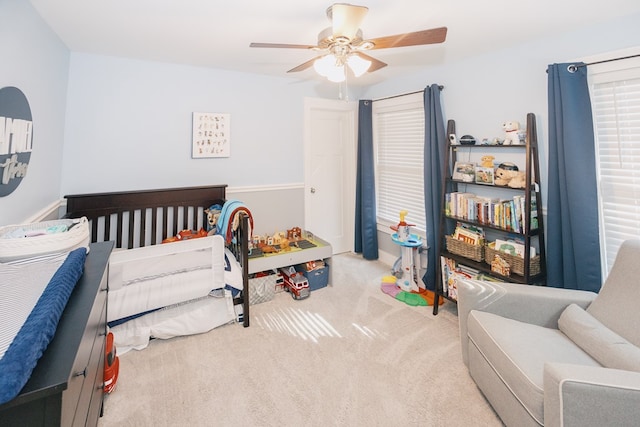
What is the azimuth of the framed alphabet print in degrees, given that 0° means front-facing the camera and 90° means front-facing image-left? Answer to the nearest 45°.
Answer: approximately 0°

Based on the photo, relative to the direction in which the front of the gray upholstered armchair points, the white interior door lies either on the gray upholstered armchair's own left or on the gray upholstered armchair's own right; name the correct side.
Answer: on the gray upholstered armchair's own right

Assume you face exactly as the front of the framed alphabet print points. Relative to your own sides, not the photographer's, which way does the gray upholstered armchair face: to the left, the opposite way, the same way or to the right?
to the right

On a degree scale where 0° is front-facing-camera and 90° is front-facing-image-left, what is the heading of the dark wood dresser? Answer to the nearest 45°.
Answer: approximately 270°

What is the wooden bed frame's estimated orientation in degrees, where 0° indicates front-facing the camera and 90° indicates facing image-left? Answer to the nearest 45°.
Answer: approximately 0°

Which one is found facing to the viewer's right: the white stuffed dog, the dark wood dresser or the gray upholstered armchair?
the dark wood dresser

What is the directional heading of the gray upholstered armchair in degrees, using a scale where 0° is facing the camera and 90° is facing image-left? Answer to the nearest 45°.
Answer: approximately 45°
